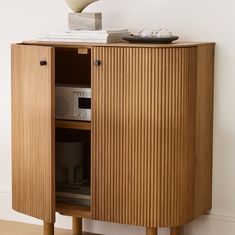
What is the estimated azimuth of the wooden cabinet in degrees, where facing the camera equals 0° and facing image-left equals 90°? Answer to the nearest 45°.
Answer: approximately 45°
